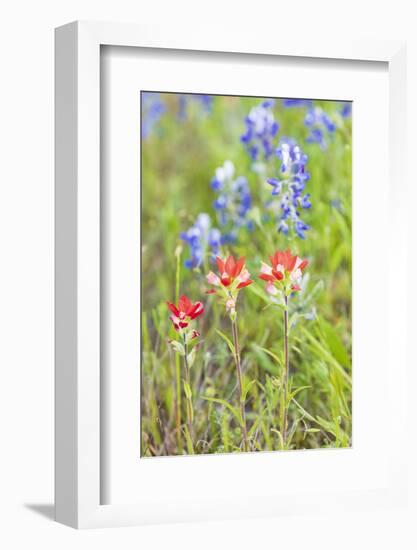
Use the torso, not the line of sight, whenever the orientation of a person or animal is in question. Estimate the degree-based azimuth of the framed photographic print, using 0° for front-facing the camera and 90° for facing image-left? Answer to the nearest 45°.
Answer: approximately 315°
